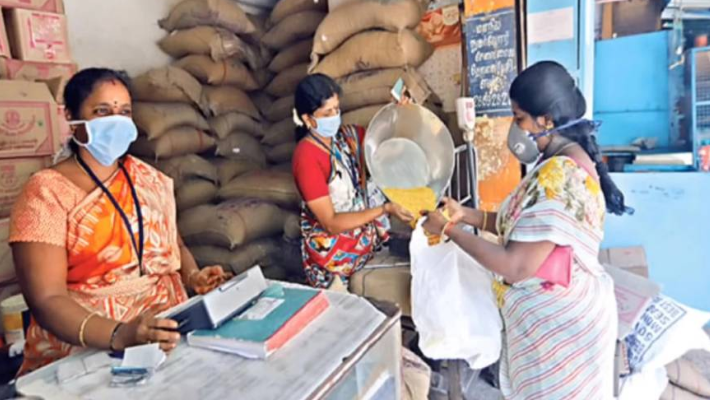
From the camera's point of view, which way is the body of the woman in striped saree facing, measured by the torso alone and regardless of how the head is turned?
to the viewer's left

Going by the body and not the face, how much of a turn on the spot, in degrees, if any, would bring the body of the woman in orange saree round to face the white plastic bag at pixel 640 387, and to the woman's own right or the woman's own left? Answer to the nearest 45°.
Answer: approximately 45° to the woman's own left

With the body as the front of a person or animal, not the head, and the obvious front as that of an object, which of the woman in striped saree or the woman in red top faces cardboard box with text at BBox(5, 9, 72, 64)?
the woman in striped saree

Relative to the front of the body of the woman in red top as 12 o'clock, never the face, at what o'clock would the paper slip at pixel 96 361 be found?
The paper slip is roughly at 2 o'clock from the woman in red top.

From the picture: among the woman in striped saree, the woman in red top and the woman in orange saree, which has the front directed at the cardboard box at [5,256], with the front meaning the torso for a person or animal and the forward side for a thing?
the woman in striped saree

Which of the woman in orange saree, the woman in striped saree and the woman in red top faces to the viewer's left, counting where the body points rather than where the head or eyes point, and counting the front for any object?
the woman in striped saree

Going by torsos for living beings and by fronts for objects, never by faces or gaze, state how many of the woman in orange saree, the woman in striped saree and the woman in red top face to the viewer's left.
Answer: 1

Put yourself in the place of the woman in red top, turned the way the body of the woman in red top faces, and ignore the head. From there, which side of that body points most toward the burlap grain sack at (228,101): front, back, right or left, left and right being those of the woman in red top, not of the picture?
back

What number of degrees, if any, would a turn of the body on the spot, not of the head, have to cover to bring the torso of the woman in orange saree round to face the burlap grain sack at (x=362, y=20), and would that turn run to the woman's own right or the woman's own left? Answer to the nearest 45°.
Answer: approximately 90° to the woman's own left

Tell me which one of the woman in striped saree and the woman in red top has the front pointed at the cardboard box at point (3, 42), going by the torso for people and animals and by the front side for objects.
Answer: the woman in striped saree

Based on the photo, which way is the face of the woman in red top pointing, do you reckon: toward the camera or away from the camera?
toward the camera

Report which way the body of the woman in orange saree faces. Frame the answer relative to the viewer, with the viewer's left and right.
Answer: facing the viewer and to the right of the viewer

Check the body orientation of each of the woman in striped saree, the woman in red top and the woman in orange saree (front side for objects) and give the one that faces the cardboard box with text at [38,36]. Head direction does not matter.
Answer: the woman in striped saree

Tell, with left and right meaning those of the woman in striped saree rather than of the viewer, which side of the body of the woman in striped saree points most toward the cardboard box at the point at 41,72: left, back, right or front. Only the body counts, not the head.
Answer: front

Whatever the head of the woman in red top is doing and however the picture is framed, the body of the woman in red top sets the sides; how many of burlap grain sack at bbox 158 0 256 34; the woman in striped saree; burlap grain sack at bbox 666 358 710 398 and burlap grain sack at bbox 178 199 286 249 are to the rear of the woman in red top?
2

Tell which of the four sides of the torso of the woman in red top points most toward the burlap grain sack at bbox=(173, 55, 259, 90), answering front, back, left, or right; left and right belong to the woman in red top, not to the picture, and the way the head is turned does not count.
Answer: back

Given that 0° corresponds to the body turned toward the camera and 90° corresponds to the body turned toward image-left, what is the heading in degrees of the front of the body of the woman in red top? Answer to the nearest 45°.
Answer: approximately 315°

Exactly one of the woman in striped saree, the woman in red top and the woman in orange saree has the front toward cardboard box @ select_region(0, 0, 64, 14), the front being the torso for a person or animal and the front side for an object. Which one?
the woman in striped saree
